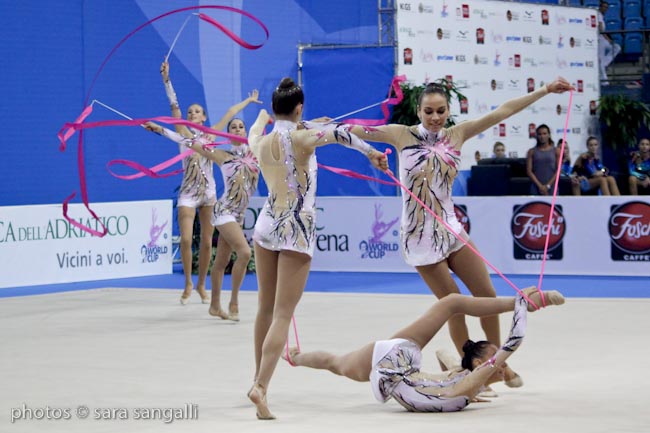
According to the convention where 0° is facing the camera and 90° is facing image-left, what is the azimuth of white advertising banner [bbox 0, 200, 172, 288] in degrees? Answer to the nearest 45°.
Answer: approximately 315°

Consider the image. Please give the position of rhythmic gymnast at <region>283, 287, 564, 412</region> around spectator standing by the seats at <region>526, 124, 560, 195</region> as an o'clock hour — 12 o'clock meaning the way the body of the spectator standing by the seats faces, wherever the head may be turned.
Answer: The rhythmic gymnast is roughly at 12 o'clock from the spectator standing by the seats.

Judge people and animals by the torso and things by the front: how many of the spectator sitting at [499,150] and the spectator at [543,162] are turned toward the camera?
2

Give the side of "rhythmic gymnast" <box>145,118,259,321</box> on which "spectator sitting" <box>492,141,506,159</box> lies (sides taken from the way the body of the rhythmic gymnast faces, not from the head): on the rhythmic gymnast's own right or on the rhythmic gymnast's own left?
on the rhythmic gymnast's own left

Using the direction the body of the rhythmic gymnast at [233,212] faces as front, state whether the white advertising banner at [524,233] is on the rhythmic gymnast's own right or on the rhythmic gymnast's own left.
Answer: on the rhythmic gymnast's own left

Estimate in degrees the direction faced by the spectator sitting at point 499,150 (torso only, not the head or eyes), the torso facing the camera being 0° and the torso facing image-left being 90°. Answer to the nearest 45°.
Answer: approximately 0°

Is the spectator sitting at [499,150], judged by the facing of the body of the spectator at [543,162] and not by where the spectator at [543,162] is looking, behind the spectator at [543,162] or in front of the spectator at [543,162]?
behind

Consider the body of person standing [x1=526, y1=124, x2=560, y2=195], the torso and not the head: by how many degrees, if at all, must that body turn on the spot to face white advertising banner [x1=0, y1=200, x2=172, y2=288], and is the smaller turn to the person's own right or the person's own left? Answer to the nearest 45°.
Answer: approximately 45° to the person's own right
